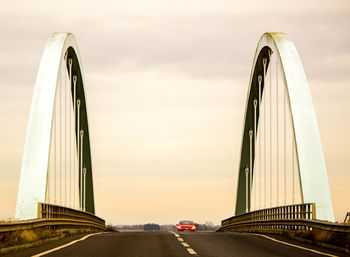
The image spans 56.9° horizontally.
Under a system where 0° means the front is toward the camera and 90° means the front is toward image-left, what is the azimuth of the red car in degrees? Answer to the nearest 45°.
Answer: approximately 0°
